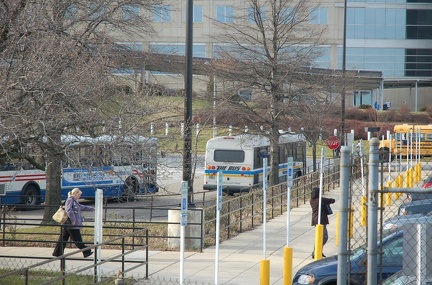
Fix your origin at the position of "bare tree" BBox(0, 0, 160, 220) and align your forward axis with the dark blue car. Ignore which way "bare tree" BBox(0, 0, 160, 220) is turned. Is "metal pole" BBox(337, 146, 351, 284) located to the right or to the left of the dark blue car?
right

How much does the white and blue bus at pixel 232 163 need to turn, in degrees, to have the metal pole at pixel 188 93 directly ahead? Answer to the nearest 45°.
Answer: approximately 135° to its right
